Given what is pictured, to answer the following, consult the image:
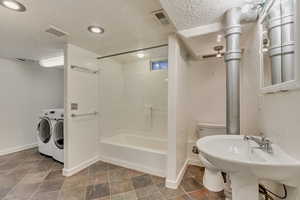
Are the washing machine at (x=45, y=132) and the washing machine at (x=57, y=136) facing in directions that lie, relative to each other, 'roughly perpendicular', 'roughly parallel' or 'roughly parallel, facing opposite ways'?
roughly parallel

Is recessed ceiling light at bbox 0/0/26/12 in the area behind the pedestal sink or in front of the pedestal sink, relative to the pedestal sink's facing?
in front

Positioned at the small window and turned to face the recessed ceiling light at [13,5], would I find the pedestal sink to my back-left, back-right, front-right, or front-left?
front-left

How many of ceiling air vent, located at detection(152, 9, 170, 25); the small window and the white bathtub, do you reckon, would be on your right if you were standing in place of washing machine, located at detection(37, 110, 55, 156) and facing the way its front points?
0

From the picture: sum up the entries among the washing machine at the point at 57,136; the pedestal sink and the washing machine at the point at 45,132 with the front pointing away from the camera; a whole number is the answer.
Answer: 0

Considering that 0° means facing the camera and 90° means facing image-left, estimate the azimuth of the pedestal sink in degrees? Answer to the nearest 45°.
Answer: approximately 45°

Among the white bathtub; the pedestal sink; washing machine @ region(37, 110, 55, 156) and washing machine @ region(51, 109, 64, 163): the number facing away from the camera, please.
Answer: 0

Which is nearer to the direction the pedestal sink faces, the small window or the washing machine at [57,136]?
the washing machine

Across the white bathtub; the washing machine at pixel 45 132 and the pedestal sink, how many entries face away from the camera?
0

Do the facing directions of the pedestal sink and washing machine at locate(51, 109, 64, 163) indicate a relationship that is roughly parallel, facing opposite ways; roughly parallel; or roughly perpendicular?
roughly perpendicular

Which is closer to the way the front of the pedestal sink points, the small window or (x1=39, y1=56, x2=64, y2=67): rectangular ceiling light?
the rectangular ceiling light

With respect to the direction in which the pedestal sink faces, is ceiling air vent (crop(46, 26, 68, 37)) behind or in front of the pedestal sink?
in front

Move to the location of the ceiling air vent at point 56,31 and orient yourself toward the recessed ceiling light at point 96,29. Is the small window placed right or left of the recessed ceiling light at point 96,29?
left

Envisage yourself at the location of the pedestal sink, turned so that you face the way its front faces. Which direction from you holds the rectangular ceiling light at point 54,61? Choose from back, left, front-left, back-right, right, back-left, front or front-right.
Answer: front-right

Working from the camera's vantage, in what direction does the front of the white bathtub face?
facing the viewer and to the left of the viewer

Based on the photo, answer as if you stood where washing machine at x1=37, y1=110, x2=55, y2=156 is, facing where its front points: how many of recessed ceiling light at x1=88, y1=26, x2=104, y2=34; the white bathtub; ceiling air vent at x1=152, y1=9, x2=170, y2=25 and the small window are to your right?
0

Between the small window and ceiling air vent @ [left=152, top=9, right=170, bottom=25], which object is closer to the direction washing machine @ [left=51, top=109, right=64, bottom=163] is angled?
the ceiling air vent
